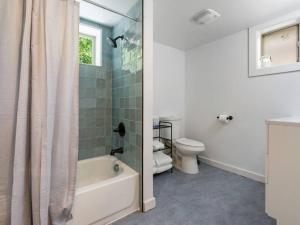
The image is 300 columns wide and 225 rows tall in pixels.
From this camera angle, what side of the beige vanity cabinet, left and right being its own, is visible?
left

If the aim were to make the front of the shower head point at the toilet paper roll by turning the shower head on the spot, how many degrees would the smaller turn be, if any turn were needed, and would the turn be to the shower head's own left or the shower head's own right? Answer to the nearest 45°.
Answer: approximately 135° to the shower head's own left

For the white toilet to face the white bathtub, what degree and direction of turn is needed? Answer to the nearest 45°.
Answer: approximately 90° to its right

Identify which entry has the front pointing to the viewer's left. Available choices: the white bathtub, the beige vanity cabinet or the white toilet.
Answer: the beige vanity cabinet
